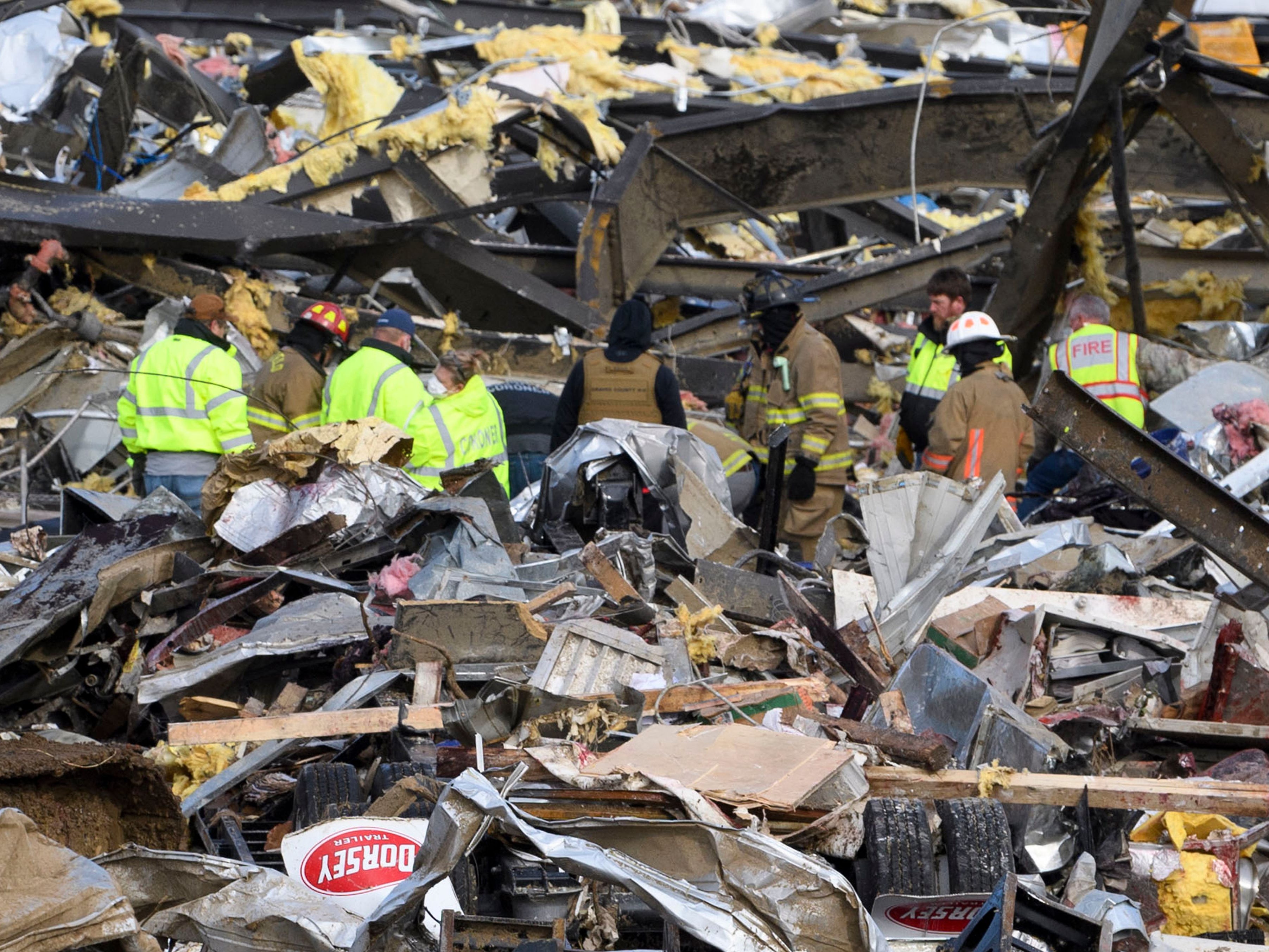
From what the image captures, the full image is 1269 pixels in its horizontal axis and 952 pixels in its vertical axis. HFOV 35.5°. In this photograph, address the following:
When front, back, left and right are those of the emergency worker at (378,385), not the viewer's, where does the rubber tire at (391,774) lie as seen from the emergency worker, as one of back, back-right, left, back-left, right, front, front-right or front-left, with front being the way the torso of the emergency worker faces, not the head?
back-right

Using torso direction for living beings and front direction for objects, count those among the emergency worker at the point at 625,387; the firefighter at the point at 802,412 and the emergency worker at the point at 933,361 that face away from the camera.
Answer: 1

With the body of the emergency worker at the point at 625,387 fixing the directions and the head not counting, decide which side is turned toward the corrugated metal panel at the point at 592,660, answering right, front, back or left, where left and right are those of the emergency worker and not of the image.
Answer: back

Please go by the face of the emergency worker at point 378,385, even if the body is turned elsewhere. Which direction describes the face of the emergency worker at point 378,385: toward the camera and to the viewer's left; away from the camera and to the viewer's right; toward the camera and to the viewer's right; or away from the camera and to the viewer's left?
away from the camera and to the viewer's right

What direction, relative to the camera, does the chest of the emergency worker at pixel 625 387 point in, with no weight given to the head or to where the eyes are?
away from the camera

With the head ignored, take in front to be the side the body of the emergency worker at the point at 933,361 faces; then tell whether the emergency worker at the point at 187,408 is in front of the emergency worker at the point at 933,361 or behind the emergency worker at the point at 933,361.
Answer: in front

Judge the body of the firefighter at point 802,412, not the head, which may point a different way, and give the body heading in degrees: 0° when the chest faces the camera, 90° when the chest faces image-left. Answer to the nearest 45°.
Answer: approximately 45°

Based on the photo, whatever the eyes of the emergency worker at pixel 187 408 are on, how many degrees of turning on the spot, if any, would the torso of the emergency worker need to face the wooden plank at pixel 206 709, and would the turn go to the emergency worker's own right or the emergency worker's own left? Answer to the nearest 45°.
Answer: approximately 135° to the emergency worker's own right

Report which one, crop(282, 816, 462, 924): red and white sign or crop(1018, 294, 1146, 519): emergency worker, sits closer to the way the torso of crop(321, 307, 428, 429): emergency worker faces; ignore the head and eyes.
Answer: the emergency worker

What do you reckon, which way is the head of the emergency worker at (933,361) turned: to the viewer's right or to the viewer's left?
to the viewer's left

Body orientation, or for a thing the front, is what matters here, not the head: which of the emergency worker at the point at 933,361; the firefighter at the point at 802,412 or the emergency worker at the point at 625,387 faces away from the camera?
the emergency worker at the point at 625,387

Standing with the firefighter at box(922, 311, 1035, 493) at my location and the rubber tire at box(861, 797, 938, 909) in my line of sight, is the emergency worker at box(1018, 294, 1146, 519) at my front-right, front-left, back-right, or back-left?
back-left

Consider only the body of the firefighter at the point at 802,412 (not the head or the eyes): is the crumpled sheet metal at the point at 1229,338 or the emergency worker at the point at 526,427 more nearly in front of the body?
the emergency worker

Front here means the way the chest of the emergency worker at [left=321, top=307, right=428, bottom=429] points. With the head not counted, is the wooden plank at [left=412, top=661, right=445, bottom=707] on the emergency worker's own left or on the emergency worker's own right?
on the emergency worker's own right
